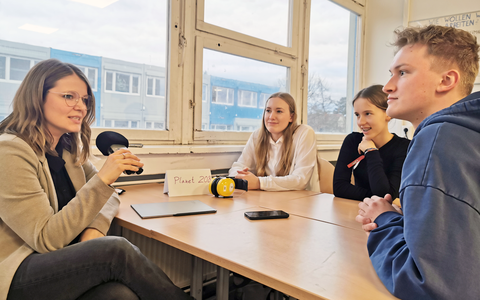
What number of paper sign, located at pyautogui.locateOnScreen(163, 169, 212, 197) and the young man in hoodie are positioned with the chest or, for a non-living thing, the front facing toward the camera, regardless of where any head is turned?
1

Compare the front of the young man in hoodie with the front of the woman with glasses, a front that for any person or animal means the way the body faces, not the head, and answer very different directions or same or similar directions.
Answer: very different directions

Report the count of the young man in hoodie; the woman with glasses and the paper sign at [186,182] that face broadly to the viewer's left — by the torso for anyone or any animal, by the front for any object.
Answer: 1

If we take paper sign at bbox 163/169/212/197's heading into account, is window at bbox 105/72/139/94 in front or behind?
behind

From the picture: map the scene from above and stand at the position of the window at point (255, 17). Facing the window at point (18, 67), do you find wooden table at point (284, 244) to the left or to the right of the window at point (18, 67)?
left

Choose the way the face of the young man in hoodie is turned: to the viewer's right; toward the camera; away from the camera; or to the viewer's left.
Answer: to the viewer's left

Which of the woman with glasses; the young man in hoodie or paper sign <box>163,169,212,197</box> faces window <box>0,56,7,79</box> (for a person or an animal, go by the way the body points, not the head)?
the young man in hoodie

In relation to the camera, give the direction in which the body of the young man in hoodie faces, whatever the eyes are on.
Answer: to the viewer's left

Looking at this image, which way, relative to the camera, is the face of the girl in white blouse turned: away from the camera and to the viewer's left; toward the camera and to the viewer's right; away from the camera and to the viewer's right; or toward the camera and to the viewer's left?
toward the camera and to the viewer's left

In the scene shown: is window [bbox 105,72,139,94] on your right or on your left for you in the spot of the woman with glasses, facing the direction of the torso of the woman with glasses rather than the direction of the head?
on your left

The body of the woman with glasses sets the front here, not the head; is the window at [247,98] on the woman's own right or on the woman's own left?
on the woman's own left

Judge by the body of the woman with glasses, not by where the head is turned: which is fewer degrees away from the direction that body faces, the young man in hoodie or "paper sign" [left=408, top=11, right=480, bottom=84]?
the young man in hoodie

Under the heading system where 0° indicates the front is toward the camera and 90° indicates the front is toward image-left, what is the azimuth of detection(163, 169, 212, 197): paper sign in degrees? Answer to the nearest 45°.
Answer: approximately 0°

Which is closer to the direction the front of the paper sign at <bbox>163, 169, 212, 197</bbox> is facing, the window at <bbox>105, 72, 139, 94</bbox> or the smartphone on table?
the smartphone on table
